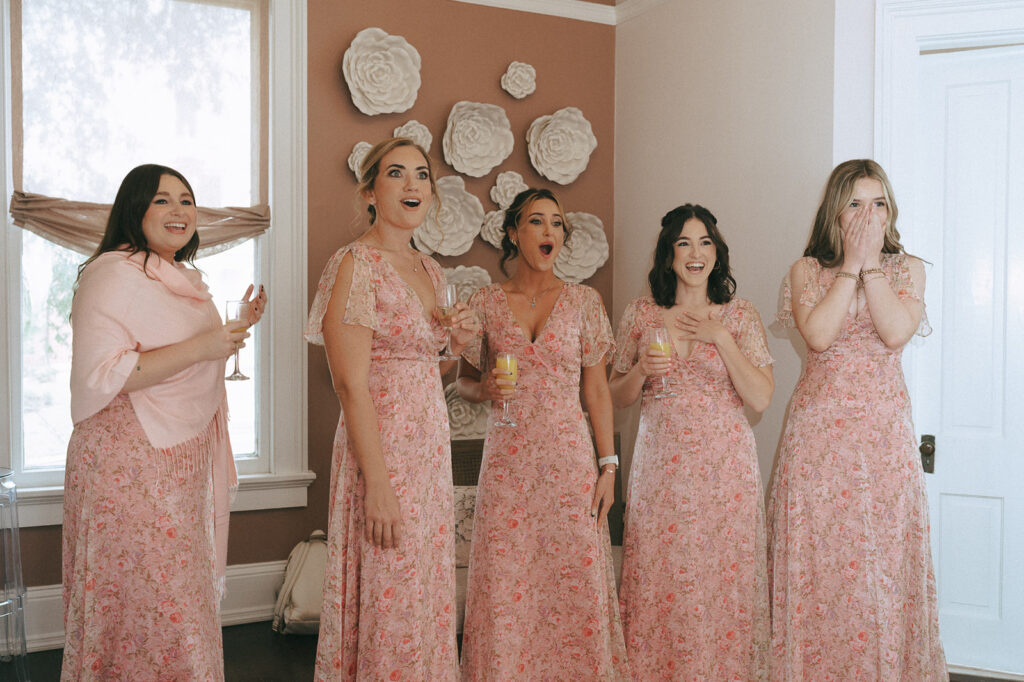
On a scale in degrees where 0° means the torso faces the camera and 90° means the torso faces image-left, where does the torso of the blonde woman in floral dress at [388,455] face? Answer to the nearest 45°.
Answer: approximately 315°

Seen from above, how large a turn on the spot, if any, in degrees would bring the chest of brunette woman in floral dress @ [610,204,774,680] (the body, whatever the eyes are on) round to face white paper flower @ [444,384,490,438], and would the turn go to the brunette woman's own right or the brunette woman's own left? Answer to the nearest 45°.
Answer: approximately 135° to the brunette woman's own right

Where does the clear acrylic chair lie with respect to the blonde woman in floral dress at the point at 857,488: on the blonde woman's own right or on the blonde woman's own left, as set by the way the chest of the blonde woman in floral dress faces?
on the blonde woman's own right

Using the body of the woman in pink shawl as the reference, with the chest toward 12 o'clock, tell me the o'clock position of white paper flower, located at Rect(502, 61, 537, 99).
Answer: The white paper flower is roughly at 9 o'clock from the woman in pink shawl.

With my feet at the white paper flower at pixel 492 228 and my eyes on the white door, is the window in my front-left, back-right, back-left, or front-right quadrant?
back-right

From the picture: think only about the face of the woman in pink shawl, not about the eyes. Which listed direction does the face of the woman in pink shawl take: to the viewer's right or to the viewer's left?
to the viewer's right

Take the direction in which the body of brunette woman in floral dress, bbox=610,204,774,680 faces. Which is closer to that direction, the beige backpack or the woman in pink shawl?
the woman in pink shawl

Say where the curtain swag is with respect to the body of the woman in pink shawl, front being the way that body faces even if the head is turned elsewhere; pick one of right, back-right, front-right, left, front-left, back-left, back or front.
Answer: back-left

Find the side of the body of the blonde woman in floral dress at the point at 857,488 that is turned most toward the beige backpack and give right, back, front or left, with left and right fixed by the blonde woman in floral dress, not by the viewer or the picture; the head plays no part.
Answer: right

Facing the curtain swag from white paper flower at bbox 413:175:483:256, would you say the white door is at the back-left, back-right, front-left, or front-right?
back-left

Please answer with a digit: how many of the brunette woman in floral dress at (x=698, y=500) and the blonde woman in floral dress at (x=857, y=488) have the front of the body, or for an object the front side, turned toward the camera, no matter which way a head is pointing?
2

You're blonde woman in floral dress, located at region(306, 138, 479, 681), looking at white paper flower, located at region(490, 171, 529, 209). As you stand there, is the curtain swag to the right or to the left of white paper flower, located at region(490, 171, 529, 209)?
left
